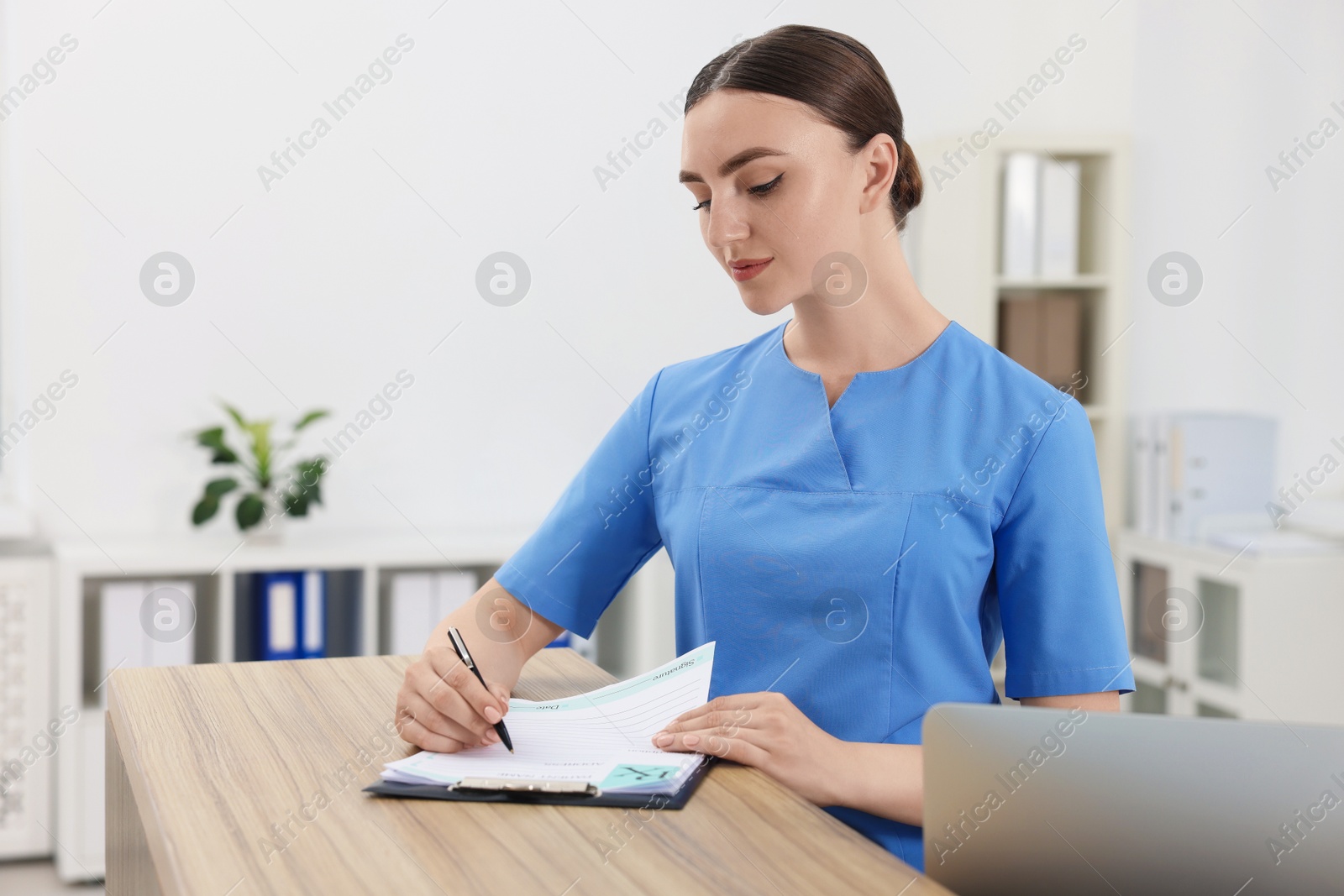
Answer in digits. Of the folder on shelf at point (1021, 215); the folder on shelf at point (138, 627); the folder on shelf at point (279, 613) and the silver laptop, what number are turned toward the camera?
3

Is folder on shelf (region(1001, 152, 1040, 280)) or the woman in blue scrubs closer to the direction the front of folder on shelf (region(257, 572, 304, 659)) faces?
the woman in blue scrubs

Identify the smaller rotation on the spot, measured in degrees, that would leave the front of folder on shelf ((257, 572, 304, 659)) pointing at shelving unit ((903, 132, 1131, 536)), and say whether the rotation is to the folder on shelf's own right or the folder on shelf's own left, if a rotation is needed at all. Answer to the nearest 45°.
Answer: approximately 90° to the folder on shelf's own left

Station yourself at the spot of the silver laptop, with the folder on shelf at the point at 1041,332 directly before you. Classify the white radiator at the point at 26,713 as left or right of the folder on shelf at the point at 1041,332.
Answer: left

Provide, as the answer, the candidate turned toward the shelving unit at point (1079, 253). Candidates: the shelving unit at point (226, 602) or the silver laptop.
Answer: the silver laptop

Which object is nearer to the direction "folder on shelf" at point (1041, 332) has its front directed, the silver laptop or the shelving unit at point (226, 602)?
the silver laptop
